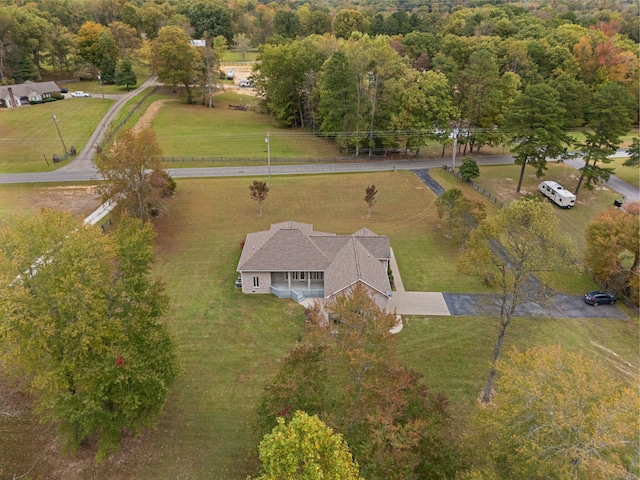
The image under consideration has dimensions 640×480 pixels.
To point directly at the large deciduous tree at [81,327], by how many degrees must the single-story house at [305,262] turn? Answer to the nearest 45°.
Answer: approximately 135° to its left

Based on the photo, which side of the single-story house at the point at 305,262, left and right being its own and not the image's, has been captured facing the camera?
back

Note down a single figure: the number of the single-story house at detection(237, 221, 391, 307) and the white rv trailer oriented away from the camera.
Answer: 1

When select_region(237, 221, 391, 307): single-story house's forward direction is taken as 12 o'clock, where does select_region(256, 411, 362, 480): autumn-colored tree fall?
The autumn-colored tree is roughly at 6 o'clock from the single-story house.
